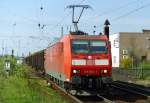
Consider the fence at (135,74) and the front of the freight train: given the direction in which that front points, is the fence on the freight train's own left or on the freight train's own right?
on the freight train's own left

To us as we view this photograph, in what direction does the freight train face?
facing the viewer and to the right of the viewer
